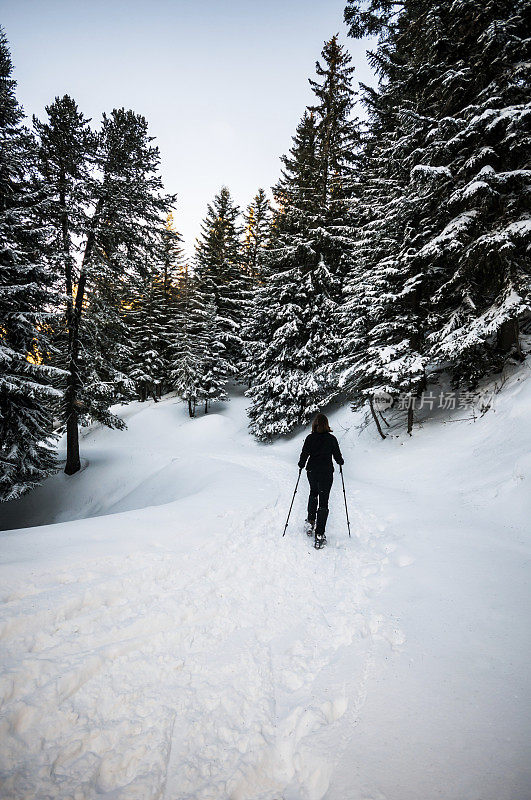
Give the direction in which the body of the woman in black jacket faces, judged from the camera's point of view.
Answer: away from the camera

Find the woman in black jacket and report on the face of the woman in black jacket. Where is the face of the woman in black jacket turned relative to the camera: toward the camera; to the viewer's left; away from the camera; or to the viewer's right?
away from the camera

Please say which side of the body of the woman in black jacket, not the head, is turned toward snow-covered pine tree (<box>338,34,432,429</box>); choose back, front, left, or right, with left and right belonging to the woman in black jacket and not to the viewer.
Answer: front

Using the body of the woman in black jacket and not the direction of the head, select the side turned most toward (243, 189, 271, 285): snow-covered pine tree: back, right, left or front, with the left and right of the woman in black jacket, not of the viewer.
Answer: front

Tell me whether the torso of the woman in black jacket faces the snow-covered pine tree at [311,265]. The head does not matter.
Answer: yes

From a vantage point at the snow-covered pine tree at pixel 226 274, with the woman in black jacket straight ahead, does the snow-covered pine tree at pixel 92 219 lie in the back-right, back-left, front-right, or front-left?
front-right

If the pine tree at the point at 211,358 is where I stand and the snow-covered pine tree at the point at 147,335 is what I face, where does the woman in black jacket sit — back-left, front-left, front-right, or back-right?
back-left

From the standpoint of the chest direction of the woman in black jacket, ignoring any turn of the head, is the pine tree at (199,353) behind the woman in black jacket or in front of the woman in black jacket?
in front

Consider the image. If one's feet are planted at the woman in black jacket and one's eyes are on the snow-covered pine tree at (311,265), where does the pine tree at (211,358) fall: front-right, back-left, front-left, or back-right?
front-left

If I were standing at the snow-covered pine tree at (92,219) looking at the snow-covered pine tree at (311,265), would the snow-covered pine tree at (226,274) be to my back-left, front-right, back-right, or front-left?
front-left

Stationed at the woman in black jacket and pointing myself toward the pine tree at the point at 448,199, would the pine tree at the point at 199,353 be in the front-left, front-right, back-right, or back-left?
front-left

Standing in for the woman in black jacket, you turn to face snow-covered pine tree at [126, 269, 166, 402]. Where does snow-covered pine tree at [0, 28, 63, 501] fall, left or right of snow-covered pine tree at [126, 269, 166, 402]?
left
